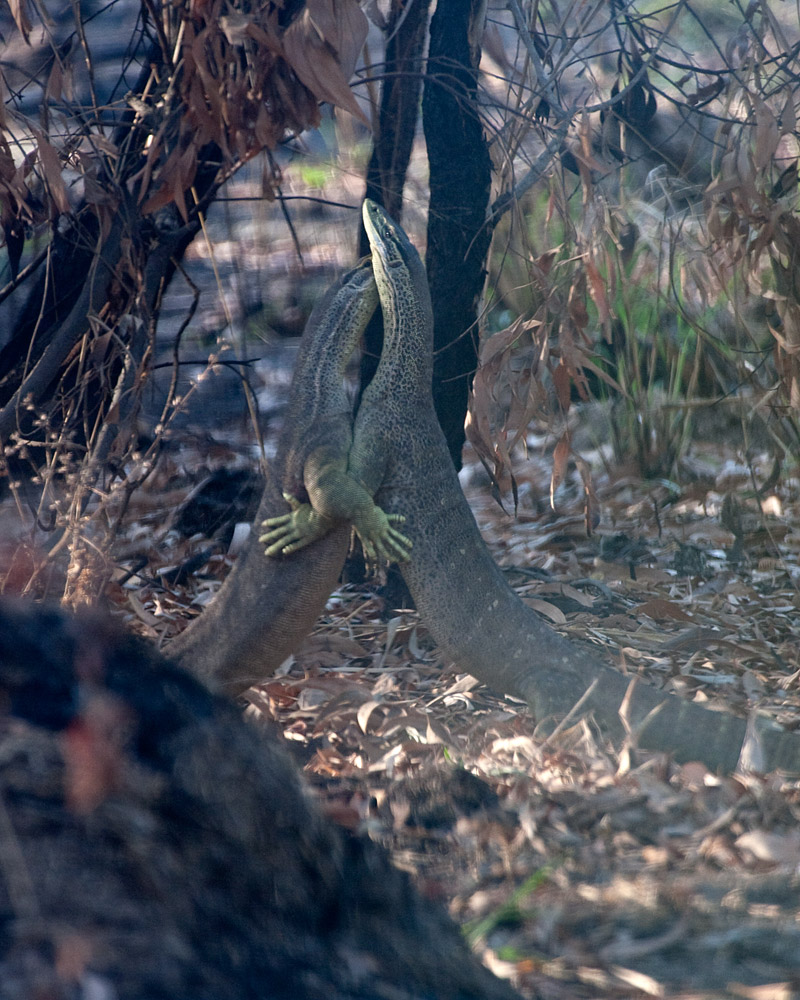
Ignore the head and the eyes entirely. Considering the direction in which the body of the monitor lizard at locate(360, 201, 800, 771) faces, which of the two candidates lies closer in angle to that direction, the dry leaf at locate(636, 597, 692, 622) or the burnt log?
the burnt log

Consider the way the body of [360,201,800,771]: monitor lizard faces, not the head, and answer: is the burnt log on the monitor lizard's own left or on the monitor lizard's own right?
on the monitor lizard's own left

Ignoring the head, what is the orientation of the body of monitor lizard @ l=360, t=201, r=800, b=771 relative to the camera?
to the viewer's left

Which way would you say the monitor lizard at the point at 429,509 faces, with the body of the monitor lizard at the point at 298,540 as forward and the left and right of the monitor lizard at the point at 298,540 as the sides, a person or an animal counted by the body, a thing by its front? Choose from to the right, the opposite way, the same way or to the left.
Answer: the opposite way

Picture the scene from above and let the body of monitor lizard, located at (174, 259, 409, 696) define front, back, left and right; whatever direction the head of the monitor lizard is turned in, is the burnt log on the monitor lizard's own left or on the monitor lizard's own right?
on the monitor lizard's own right
